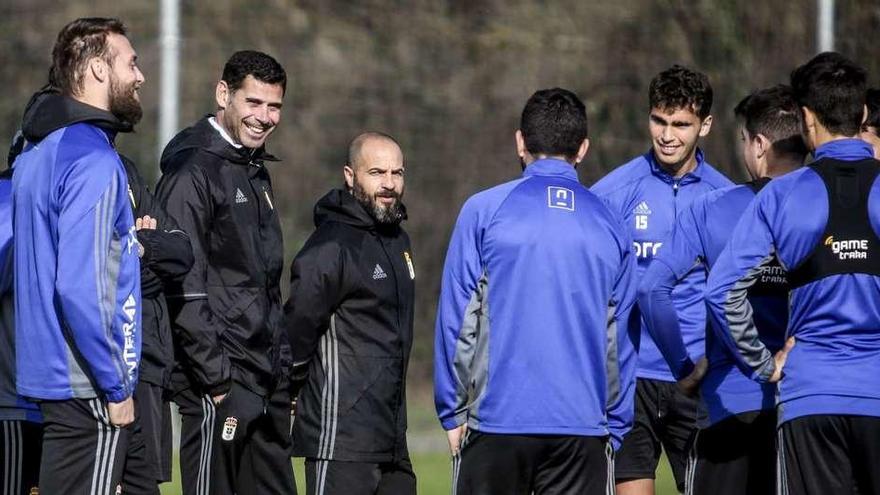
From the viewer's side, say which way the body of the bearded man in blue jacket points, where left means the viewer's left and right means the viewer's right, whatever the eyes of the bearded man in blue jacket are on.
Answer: facing to the right of the viewer

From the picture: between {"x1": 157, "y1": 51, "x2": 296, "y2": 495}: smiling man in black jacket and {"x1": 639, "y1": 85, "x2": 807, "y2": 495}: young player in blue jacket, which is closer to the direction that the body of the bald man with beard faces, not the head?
the young player in blue jacket

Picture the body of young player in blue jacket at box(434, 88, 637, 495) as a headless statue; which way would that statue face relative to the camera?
away from the camera

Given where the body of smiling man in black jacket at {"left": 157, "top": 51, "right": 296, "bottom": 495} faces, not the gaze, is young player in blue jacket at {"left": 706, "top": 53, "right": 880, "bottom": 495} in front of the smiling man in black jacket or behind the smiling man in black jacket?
in front

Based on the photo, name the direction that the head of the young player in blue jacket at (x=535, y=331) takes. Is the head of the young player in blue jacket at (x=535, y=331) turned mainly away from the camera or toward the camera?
away from the camera

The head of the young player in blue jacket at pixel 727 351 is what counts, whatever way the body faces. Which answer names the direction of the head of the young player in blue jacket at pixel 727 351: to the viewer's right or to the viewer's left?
to the viewer's left

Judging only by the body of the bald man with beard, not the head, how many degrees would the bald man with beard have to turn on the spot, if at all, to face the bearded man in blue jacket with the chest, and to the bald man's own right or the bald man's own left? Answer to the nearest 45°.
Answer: approximately 90° to the bald man's own right

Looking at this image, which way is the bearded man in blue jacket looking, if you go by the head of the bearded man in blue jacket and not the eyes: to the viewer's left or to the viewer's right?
to the viewer's right

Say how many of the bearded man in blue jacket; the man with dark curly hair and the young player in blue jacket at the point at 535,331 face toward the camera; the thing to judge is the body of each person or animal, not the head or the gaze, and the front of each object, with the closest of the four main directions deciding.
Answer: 1

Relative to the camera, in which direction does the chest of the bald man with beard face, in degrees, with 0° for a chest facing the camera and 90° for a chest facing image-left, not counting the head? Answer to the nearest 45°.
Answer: approximately 315°

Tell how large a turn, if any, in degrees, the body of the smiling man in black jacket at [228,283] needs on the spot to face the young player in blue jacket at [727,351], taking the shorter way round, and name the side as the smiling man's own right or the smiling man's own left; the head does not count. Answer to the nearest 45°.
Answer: approximately 45° to the smiling man's own left

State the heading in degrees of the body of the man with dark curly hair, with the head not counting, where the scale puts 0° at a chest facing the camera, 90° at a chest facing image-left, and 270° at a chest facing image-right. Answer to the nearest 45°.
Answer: approximately 0°

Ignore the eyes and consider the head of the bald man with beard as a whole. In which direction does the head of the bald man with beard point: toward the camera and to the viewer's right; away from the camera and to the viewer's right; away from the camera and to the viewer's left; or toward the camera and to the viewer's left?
toward the camera and to the viewer's right

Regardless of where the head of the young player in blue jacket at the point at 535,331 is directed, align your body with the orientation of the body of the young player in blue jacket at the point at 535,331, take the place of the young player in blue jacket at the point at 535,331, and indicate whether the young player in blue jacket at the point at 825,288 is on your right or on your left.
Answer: on your right

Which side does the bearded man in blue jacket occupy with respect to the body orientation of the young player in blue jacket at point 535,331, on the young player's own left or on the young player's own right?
on the young player's own left
